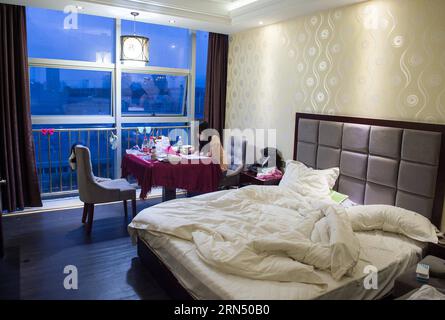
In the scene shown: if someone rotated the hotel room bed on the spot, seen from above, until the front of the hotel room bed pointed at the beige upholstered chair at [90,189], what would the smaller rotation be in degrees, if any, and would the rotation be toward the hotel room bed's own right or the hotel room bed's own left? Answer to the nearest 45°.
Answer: approximately 45° to the hotel room bed's own right

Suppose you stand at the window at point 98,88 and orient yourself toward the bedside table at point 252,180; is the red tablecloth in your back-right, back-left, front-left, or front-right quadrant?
front-right

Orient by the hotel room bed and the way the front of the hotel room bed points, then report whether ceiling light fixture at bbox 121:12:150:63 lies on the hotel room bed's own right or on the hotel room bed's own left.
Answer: on the hotel room bed's own right

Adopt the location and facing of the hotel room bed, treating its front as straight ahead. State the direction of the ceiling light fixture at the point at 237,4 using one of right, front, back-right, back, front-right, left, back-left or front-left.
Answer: right

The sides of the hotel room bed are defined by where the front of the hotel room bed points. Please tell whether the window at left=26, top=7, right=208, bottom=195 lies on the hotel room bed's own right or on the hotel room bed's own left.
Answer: on the hotel room bed's own right

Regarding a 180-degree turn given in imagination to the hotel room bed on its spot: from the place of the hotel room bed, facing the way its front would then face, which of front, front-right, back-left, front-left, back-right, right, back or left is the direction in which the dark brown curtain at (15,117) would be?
back-left

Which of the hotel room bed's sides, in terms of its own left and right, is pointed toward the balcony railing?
right

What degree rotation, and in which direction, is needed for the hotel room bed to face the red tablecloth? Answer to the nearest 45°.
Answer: approximately 90° to its right

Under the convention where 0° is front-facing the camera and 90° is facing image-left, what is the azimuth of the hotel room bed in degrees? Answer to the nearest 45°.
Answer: approximately 45°

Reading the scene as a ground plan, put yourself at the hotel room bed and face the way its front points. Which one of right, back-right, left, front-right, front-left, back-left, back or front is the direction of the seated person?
right

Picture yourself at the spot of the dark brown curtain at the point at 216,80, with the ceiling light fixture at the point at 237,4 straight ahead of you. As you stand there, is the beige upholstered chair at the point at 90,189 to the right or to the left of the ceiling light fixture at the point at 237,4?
right
